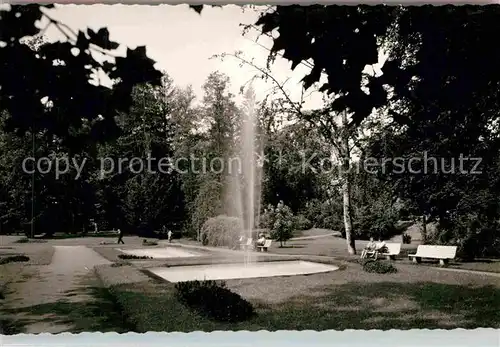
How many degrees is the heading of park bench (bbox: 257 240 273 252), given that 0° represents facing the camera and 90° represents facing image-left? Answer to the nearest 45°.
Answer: approximately 45°

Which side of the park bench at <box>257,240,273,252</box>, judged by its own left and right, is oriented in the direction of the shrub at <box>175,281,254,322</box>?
front

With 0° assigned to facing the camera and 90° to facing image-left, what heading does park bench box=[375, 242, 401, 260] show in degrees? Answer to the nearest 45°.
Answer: approximately 45°

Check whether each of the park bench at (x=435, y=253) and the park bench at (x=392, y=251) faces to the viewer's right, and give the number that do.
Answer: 0

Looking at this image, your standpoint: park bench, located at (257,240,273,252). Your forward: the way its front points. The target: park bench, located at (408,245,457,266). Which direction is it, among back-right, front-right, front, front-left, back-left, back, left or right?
back-left

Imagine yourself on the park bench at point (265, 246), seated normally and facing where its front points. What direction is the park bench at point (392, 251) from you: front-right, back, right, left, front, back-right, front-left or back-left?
back-left

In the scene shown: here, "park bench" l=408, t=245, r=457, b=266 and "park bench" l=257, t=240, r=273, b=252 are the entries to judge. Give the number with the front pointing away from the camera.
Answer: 0

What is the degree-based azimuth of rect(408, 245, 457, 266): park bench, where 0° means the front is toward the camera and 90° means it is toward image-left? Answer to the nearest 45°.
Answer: approximately 45°
